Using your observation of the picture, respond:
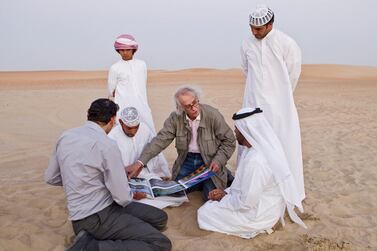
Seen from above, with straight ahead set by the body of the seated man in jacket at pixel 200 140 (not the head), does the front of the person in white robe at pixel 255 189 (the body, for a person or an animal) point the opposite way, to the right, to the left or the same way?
to the right

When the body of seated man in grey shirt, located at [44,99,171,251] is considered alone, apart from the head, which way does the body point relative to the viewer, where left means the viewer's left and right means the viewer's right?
facing away from the viewer and to the right of the viewer

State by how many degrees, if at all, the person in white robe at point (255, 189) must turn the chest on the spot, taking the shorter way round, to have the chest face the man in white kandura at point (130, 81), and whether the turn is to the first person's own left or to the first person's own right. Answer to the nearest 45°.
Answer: approximately 45° to the first person's own right

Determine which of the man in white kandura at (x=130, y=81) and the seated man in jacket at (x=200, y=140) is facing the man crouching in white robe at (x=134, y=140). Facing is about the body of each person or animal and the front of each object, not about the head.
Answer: the man in white kandura

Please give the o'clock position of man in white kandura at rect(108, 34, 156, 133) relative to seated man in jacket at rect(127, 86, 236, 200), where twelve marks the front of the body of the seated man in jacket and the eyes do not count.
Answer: The man in white kandura is roughly at 5 o'clock from the seated man in jacket.

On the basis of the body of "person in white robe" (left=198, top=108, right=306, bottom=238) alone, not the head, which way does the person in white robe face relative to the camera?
to the viewer's left

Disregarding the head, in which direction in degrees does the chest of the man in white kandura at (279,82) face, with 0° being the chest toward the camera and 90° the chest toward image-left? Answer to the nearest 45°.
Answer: approximately 45°
